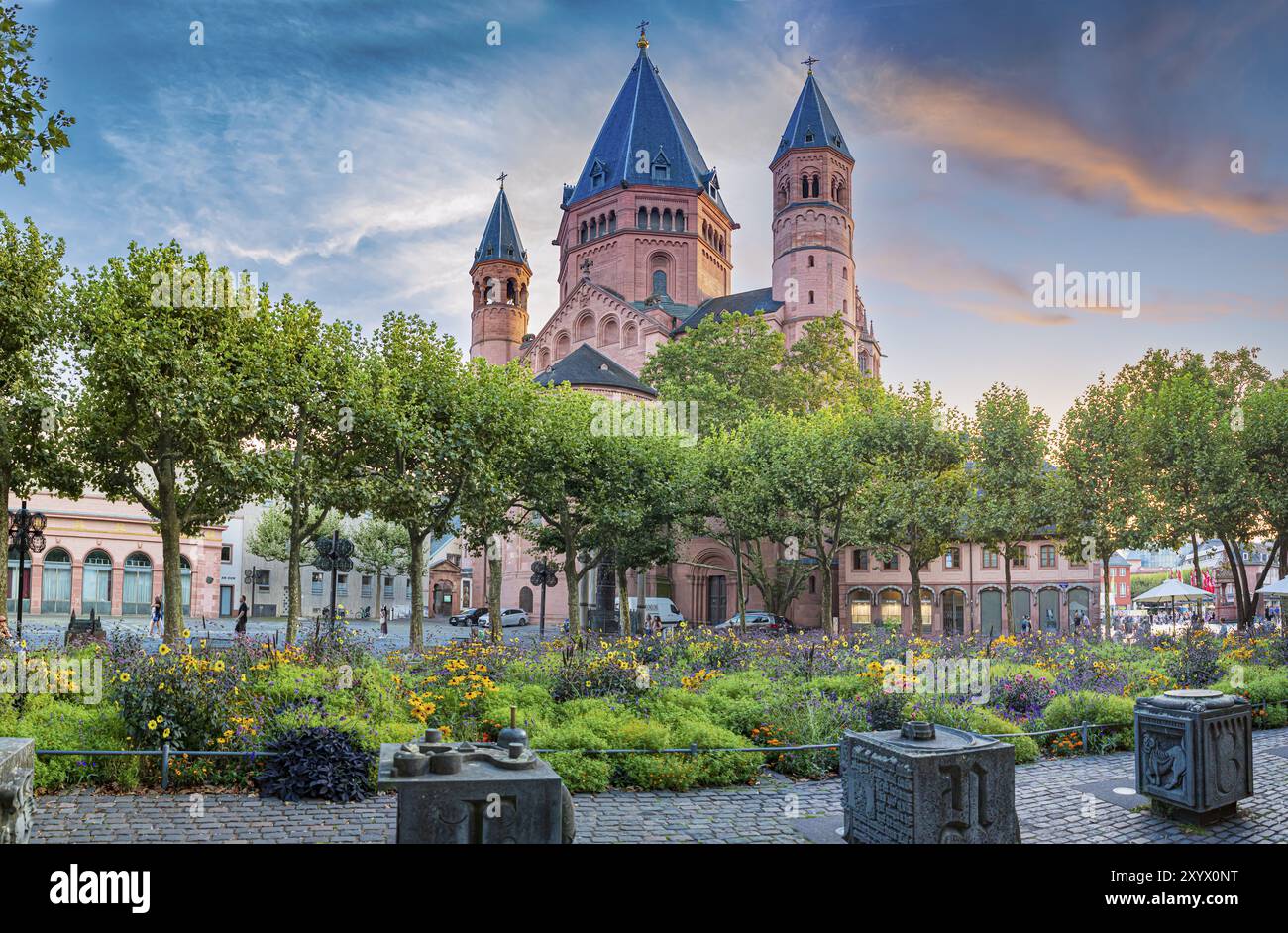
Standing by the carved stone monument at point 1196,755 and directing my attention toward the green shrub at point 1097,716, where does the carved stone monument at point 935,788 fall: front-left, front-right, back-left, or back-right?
back-left

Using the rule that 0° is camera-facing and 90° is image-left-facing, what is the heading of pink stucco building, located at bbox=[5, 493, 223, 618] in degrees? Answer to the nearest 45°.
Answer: approximately 0°

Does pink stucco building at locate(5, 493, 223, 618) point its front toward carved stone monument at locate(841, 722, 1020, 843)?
yes

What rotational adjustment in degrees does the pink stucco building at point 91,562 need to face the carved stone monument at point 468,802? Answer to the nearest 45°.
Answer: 0° — it already faces it

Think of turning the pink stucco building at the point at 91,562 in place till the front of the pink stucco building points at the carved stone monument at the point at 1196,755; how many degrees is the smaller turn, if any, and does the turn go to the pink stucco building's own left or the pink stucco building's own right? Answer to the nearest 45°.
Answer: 0° — it already faces it

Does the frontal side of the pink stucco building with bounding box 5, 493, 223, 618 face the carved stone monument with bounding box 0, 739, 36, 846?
yes
